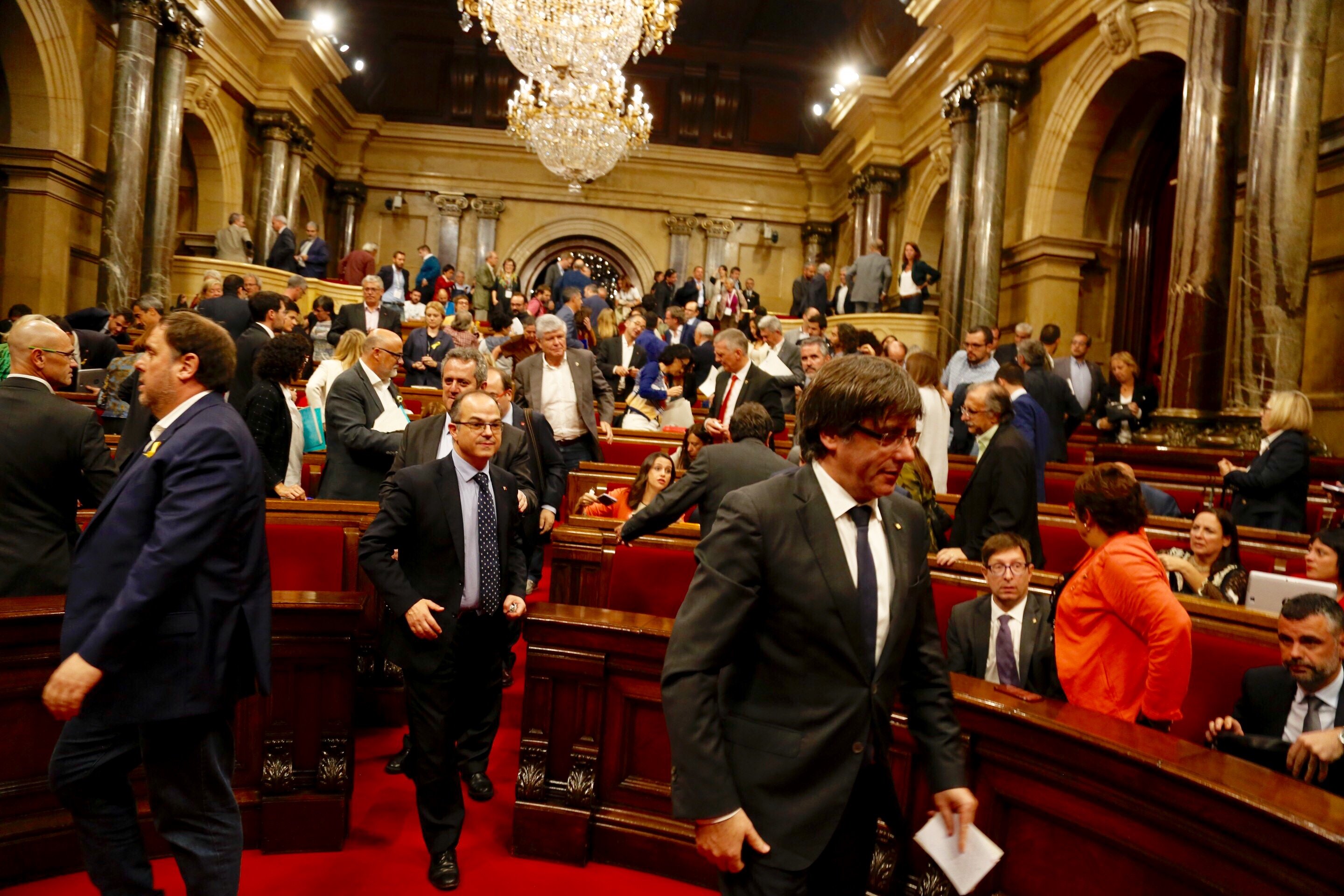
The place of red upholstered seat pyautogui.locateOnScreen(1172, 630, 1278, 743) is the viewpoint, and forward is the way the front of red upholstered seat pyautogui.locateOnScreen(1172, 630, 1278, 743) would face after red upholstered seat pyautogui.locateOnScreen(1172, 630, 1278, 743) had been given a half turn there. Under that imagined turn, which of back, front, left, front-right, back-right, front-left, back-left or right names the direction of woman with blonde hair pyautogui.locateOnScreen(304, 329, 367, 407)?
back-left

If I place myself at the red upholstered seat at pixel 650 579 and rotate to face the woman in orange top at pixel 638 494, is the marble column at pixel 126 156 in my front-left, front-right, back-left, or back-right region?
front-left

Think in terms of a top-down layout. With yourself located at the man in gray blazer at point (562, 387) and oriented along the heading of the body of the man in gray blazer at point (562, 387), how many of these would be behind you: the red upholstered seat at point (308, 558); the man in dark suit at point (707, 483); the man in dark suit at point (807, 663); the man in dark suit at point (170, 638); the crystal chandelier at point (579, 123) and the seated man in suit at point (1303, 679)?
1

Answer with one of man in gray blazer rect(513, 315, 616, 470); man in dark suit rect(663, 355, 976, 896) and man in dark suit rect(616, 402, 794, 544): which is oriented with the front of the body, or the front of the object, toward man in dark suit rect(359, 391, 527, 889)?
man in gray blazer rect(513, 315, 616, 470)

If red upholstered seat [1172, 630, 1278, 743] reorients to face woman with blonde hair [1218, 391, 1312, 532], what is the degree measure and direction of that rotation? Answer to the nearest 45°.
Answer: approximately 135° to its right

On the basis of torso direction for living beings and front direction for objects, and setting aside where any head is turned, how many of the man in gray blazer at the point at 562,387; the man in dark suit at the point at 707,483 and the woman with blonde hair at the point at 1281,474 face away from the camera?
1

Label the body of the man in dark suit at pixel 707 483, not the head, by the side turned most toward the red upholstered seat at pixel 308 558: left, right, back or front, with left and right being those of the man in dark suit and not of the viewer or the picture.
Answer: left

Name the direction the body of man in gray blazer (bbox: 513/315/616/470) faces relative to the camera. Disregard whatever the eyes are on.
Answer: toward the camera

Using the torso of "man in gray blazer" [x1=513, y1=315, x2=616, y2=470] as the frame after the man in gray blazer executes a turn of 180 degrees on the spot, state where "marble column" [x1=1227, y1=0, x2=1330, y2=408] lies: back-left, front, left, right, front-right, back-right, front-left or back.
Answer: right

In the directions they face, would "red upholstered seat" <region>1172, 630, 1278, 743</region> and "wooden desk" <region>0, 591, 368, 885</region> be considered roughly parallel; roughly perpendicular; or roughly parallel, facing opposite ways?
roughly perpendicular

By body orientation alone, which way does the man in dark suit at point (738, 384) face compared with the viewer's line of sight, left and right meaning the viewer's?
facing the viewer and to the left of the viewer

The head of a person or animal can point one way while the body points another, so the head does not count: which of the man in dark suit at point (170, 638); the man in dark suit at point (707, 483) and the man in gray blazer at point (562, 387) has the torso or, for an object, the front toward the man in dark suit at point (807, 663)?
the man in gray blazer at point (562, 387)

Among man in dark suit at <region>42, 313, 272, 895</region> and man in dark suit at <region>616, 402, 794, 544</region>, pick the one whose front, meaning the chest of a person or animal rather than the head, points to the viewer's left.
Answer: man in dark suit at <region>42, 313, 272, 895</region>

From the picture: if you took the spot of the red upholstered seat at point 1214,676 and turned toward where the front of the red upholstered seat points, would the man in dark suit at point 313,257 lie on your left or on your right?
on your right

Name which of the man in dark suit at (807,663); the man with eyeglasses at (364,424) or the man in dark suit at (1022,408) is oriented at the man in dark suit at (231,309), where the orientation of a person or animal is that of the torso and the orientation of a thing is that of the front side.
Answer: the man in dark suit at (1022,408)

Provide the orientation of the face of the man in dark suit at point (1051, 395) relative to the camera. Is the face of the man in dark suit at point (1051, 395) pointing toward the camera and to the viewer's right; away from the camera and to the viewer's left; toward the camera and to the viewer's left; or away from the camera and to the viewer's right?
away from the camera and to the viewer's left
